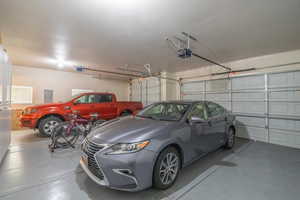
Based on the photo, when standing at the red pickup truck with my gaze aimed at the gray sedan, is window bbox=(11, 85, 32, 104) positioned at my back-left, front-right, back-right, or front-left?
back-right

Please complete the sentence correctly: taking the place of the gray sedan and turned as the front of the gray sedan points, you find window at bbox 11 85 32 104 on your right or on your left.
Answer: on your right

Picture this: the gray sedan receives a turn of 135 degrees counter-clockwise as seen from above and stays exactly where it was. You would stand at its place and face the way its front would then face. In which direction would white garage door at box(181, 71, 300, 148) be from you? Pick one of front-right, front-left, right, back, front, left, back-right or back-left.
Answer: front-left

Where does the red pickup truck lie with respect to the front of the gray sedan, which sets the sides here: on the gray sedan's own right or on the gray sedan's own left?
on the gray sedan's own right

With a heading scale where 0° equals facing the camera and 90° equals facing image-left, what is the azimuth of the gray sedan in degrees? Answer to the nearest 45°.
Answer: approximately 45°
